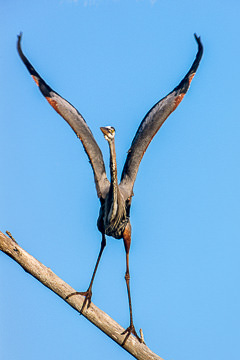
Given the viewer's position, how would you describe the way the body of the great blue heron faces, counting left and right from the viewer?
facing the viewer
